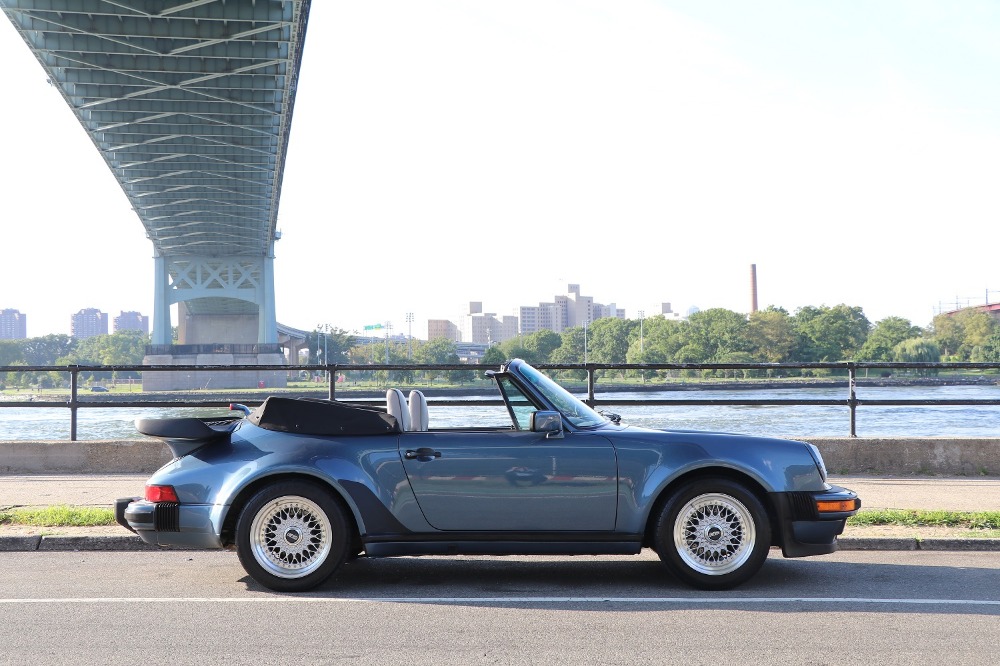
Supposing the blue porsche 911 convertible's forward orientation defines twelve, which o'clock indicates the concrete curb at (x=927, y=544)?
The concrete curb is roughly at 11 o'clock from the blue porsche 911 convertible.

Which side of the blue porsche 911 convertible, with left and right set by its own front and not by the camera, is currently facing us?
right
